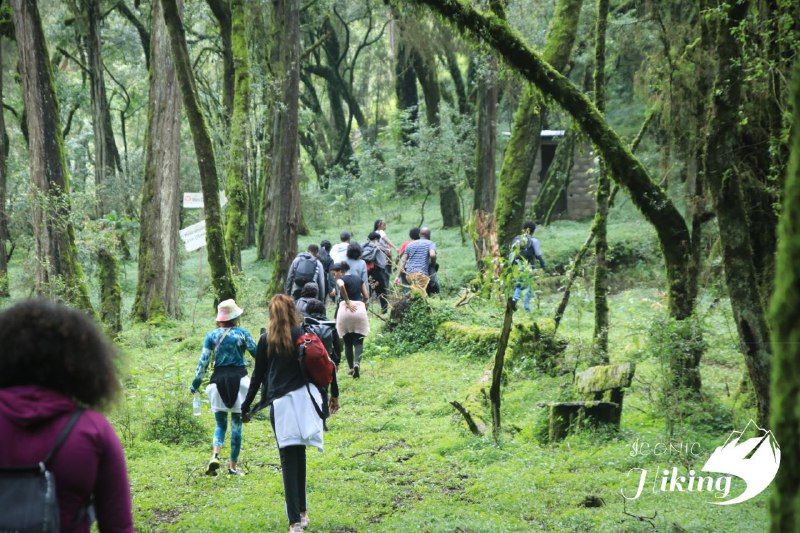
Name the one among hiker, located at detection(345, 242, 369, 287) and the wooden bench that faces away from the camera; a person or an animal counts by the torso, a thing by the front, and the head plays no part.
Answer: the hiker

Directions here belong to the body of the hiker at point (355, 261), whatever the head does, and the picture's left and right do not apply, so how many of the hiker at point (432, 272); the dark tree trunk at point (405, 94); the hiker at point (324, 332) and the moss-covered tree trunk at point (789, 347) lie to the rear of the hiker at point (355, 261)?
2

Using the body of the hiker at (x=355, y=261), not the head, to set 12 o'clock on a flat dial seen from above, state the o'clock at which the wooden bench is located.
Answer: The wooden bench is roughly at 5 o'clock from the hiker.

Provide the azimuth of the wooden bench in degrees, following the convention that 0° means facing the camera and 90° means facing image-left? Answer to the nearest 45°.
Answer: approximately 45°

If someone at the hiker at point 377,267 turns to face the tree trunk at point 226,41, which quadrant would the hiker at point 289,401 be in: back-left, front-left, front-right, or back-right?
back-left

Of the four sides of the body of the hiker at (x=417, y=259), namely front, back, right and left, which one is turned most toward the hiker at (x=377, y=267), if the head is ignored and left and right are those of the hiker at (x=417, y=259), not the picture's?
left

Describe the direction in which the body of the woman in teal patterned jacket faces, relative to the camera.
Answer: away from the camera

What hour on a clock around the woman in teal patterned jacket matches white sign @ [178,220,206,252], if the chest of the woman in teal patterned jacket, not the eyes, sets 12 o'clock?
The white sign is roughly at 12 o'clock from the woman in teal patterned jacket.

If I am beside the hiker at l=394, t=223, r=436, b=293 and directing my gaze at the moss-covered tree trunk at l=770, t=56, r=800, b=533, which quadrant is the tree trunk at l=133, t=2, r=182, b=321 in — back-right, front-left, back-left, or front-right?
front-right

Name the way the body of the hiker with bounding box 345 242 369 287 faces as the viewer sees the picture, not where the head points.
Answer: away from the camera

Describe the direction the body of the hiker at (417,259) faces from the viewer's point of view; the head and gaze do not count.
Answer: away from the camera

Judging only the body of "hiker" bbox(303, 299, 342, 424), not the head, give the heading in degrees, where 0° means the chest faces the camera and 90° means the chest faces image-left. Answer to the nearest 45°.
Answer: approximately 180°

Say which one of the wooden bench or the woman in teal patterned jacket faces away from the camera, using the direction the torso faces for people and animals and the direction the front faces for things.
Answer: the woman in teal patterned jacket

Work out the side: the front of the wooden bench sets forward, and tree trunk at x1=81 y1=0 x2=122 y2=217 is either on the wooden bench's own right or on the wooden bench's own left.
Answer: on the wooden bench's own right

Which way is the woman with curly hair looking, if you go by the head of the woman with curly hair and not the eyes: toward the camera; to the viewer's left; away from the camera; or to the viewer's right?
away from the camera

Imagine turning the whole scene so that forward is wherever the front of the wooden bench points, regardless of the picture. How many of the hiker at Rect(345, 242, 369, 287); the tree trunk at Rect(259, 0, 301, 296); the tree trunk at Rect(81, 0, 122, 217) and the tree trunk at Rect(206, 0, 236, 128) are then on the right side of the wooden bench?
4
